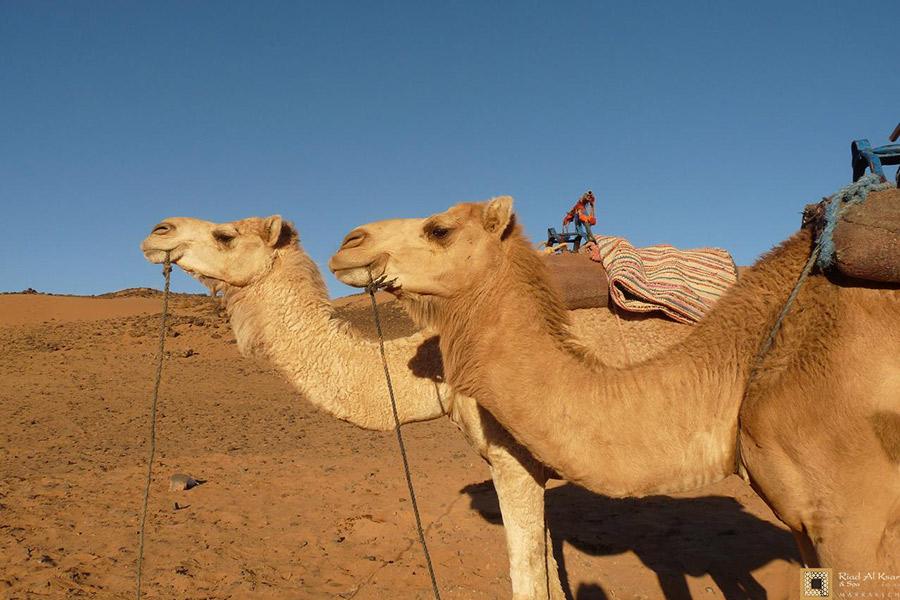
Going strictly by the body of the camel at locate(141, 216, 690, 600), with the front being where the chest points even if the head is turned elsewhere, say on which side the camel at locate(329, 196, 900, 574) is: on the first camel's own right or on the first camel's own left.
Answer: on the first camel's own left

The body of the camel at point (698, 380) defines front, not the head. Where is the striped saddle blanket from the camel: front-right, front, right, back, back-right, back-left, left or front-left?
right

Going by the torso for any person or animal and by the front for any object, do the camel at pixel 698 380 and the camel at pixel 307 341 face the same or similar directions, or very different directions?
same or similar directions

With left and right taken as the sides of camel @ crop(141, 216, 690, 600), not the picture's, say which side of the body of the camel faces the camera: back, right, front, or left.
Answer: left

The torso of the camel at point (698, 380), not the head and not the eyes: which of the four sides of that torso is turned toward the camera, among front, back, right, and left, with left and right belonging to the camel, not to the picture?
left

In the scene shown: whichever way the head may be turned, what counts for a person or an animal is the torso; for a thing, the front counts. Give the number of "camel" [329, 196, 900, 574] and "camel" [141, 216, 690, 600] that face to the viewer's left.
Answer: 2
